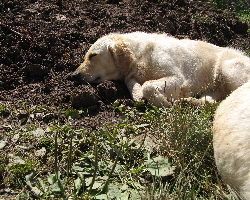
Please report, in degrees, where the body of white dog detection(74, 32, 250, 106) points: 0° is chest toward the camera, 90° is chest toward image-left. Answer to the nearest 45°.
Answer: approximately 90°

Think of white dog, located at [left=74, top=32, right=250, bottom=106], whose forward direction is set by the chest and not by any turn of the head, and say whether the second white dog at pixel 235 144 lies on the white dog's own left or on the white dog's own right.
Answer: on the white dog's own left
